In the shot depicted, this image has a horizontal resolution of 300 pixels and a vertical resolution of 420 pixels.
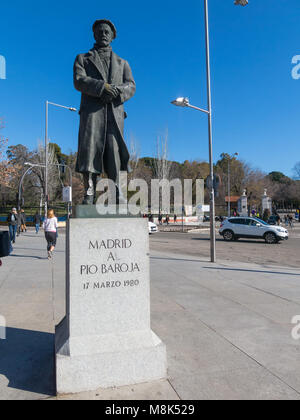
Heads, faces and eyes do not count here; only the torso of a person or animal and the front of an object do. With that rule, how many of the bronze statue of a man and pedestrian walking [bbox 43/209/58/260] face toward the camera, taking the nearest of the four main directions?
1

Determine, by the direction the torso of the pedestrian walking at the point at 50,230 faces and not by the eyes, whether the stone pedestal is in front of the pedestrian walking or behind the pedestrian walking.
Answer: behind

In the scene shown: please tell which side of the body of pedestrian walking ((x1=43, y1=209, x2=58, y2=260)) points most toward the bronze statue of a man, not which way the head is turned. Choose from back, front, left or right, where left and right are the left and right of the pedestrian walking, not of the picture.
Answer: back

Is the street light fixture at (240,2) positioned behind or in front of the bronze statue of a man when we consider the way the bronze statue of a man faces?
behind

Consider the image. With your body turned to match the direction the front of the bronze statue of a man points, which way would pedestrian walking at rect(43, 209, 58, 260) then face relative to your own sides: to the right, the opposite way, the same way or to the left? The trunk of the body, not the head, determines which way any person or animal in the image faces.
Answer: the opposite way

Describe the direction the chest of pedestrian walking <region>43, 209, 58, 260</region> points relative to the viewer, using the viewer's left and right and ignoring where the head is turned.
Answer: facing away from the viewer

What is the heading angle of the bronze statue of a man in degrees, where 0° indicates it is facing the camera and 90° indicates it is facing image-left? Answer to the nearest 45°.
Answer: approximately 0°
